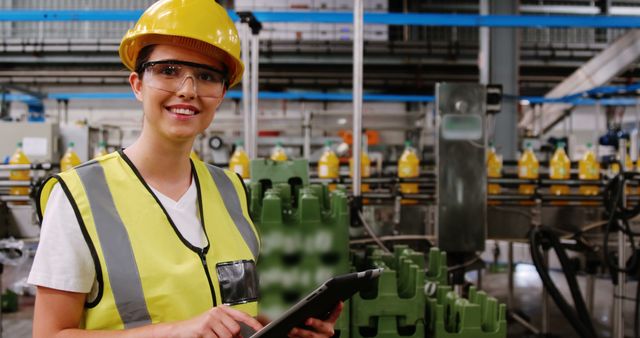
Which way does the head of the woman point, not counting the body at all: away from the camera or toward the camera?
toward the camera

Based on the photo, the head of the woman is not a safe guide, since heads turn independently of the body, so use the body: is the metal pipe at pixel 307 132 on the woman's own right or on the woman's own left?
on the woman's own left

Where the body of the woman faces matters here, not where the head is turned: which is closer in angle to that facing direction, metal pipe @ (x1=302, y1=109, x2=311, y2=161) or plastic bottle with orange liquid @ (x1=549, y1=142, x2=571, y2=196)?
the plastic bottle with orange liquid

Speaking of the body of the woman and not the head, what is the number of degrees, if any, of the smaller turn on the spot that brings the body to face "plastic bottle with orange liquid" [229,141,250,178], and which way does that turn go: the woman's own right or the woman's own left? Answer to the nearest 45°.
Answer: approximately 135° to the woman's own left

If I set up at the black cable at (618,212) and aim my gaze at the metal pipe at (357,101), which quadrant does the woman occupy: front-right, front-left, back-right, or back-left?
front-left

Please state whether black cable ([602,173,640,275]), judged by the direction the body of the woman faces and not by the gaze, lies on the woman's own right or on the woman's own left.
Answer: on the woman's own left

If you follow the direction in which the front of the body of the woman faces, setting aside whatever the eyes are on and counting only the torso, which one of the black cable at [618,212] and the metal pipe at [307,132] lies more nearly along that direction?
the black cable

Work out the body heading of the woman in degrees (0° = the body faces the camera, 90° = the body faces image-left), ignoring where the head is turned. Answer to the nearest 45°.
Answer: approximately 315°

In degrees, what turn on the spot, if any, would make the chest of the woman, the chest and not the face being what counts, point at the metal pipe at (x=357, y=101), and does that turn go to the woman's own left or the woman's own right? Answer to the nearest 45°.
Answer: approximately 90° to the woman's own left

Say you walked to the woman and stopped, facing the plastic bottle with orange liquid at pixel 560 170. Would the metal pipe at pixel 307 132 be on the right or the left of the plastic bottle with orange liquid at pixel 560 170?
left

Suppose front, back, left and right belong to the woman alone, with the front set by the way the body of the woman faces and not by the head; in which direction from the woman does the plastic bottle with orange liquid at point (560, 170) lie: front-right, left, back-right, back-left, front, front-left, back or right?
left

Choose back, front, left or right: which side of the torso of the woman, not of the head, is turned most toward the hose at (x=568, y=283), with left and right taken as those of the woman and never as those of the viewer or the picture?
left

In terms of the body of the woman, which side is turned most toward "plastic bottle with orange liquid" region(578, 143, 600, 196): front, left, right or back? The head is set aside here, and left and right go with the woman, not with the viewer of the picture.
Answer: left
